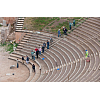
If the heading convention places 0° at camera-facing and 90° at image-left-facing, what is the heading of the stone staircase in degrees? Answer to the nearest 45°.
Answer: approximately 0°
